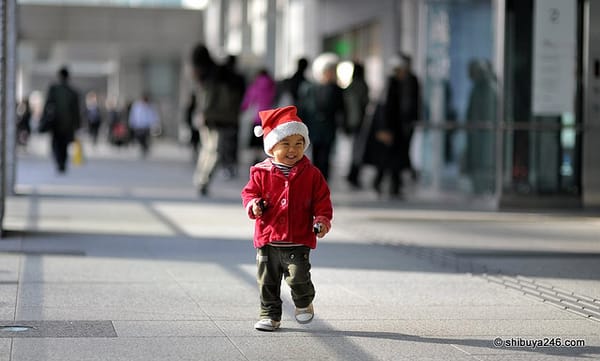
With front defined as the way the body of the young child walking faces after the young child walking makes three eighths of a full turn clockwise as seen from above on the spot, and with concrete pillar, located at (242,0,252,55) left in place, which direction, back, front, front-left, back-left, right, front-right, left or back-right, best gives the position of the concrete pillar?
front-right

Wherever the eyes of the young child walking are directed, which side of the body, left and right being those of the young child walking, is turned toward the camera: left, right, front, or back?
front

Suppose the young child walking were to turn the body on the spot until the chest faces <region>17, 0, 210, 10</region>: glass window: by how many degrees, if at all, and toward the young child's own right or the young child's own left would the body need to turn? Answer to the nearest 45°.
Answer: approximately 180°

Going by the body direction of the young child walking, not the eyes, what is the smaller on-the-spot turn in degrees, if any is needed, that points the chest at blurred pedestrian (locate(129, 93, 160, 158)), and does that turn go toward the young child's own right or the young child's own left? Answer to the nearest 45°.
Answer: approximately 180°
